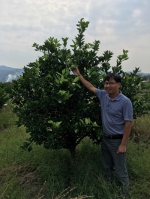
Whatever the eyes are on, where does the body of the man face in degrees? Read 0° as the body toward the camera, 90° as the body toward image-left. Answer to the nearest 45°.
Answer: approximately 45°
